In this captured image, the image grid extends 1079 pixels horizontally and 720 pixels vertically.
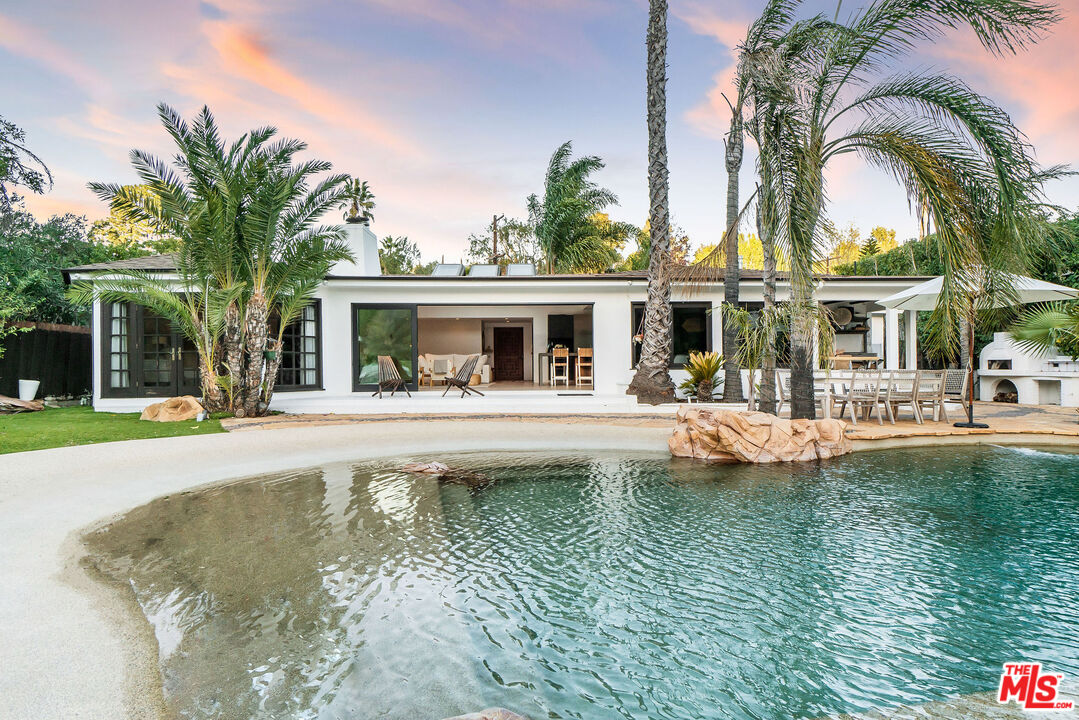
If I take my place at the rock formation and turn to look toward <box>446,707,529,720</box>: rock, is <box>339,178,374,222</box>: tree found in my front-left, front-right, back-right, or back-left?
back-right

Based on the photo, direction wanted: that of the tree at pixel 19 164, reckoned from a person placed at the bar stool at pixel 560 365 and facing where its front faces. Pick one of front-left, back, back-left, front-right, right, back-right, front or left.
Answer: left

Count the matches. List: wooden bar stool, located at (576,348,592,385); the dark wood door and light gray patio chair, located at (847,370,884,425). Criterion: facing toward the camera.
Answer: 1

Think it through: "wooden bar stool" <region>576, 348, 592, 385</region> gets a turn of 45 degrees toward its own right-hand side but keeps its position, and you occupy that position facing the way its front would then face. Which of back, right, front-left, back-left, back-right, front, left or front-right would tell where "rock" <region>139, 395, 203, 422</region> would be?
back

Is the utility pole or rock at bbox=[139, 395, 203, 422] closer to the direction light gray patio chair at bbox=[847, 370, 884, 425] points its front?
the utility pole

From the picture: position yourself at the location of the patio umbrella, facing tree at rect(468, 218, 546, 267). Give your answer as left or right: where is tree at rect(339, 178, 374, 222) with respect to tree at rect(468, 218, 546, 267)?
left

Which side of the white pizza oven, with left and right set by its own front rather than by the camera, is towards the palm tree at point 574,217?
right

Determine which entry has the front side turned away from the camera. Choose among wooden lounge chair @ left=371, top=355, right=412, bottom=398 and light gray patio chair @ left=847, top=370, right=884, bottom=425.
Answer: the light gray patio chair

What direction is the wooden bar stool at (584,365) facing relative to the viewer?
away from the camera

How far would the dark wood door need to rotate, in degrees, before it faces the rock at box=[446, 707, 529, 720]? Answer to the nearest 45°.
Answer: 0° — it already faces it

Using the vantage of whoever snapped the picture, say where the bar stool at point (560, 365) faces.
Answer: facing away from the viewer

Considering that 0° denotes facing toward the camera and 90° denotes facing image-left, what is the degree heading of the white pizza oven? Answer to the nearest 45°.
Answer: approximately 0°
